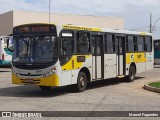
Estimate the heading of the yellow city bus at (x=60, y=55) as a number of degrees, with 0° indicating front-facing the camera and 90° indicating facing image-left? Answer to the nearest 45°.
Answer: approximately 45°
